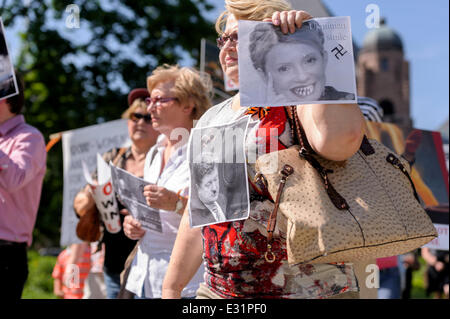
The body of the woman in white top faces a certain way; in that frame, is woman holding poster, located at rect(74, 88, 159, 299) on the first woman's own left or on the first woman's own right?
on the first woman's own right

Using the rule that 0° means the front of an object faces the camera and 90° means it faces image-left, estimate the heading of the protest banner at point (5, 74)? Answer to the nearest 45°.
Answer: approximately 0°

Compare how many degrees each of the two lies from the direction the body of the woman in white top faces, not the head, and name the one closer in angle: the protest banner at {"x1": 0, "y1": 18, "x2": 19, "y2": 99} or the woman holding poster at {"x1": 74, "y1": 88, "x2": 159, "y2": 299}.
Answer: the protest banner

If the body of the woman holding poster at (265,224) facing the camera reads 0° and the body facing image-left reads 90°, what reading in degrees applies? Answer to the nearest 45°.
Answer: approximately 45°

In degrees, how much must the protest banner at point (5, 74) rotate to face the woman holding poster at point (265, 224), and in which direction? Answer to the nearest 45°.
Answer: approximately 45° to its left

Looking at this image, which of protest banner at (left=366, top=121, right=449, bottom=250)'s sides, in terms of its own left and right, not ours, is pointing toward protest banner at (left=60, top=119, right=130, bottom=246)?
right

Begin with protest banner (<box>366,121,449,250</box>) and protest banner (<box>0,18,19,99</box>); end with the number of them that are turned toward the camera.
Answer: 2

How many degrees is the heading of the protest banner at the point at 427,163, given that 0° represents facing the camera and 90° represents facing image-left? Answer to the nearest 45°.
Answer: approximately 0°

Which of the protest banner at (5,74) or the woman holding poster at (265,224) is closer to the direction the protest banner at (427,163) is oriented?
the woman holding poster

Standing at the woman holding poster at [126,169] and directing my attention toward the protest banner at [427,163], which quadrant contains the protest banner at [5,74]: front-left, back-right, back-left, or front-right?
back-right
